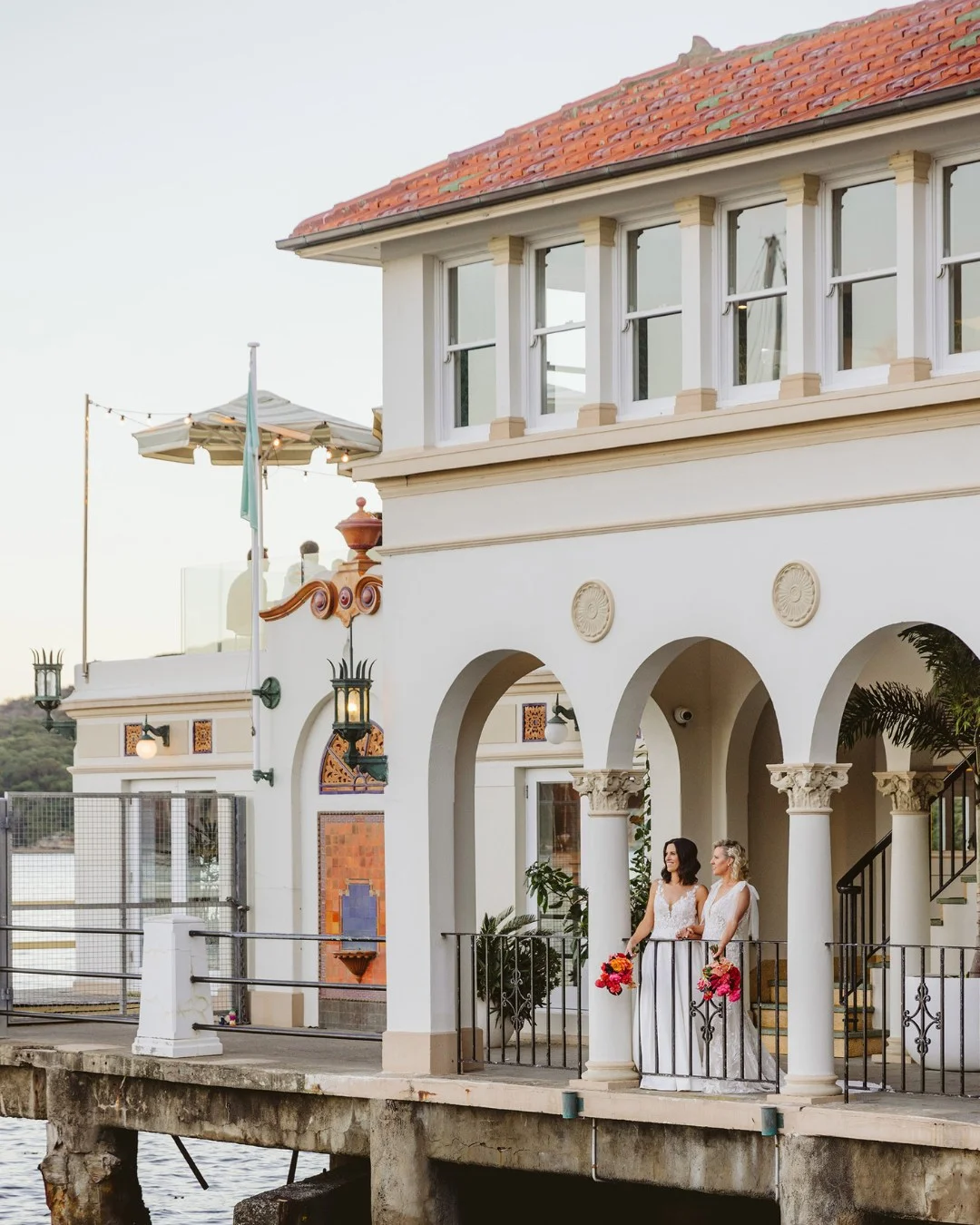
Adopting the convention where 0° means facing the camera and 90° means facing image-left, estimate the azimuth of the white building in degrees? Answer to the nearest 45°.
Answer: approximately 45°

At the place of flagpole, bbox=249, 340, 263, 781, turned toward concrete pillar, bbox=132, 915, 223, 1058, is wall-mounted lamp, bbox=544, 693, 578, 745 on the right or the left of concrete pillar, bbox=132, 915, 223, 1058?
left

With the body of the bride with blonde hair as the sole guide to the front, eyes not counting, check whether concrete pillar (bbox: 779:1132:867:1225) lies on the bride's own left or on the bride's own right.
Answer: on the bride's own left

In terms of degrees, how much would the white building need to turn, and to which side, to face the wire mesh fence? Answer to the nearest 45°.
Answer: approximately 90° to its right

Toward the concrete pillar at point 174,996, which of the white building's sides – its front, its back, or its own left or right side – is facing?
right

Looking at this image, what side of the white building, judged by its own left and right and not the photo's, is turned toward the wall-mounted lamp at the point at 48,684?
right

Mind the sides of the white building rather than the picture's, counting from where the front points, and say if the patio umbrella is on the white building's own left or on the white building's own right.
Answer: on the white building's own right

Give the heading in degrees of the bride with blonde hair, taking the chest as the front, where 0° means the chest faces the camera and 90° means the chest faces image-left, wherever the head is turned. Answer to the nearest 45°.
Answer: approximately 45°

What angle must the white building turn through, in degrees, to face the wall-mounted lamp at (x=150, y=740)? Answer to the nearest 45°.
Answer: approximately 90° to its right

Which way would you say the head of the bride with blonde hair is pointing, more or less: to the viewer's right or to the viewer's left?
to the viewer's left
